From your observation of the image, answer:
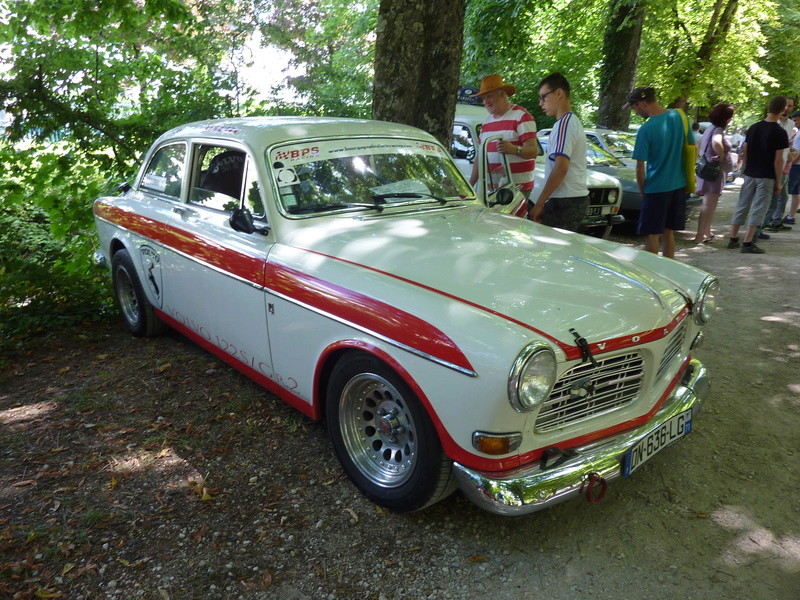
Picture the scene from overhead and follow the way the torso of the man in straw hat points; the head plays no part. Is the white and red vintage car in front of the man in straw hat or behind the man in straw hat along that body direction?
in front

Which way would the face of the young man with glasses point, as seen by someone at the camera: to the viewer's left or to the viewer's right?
to the viewer's left

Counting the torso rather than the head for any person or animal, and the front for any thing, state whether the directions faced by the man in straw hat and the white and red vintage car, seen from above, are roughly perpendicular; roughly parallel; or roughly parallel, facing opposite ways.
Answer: roughly perpendicular

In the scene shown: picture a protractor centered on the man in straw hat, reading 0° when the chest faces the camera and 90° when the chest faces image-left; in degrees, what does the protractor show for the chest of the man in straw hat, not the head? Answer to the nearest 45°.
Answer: approximately 45°

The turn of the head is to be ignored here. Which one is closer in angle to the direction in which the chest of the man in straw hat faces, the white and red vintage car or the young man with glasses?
the white and red vintage car

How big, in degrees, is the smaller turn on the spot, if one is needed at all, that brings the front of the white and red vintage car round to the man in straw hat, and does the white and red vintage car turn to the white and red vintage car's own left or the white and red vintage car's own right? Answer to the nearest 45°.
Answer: approximately 135° to the white and red vintage car's own left

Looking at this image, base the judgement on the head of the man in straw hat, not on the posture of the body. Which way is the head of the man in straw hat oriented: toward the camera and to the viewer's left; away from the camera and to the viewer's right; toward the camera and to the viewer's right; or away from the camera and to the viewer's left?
toward the camera and to the viewer's left

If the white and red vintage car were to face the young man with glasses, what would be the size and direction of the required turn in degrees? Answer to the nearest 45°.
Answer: approximately 90° to its left
